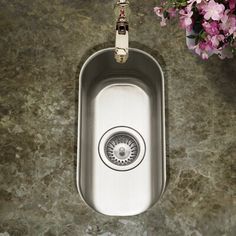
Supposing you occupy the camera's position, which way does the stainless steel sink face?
facing the viewer
